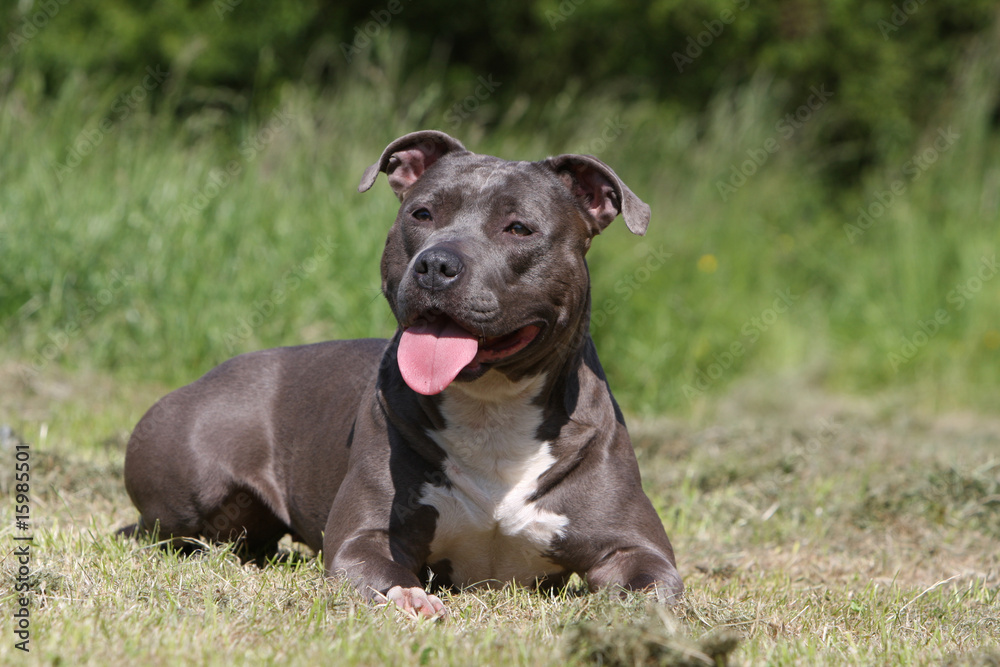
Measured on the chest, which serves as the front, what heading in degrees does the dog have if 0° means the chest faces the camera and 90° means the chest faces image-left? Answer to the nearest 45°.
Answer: approximately 315°

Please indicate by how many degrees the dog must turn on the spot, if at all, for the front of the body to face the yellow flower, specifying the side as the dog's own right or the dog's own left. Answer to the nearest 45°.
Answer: approximately 135° to the dog's own left
